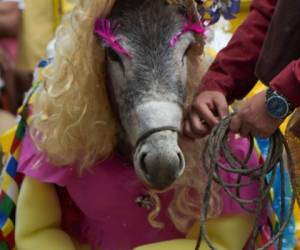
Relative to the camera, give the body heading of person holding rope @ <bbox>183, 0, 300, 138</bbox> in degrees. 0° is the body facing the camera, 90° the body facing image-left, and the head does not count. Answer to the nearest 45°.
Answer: approximately 45°

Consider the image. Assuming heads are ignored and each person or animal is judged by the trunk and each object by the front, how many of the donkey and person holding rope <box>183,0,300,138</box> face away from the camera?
0

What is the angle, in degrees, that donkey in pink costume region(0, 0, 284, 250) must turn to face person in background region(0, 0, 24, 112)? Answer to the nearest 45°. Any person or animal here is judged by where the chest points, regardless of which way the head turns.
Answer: approximately 180°

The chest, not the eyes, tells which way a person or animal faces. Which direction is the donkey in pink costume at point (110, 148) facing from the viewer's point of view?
toward the camera

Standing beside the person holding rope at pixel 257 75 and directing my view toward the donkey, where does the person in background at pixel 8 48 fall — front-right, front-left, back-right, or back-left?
front-right
